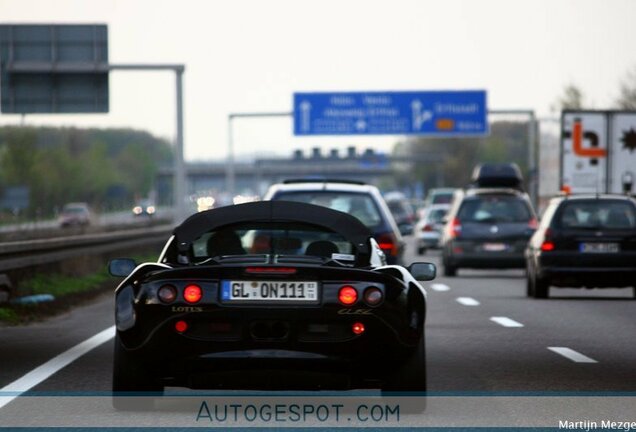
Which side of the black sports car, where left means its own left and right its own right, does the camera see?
back

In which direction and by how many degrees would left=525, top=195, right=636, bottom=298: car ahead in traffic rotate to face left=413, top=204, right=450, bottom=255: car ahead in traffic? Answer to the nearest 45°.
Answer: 0° — it already faces it

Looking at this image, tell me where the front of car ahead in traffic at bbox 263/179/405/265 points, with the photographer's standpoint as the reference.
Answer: facing away from the viewer

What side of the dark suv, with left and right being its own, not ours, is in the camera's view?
back

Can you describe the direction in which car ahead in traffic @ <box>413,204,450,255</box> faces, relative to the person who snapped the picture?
facing away from the viewer

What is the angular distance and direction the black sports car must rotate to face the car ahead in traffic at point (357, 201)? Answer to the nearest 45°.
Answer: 0° — it already faces it

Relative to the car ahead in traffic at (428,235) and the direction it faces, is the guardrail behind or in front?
behind

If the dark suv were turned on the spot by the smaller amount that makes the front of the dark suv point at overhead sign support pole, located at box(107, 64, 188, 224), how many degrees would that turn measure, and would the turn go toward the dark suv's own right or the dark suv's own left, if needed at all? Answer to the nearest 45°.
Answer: approximately 45° to the dark suv's own left

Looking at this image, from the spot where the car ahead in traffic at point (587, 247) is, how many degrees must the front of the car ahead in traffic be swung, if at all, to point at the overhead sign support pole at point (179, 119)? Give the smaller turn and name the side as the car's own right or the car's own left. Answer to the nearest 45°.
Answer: approximately 45° to the car's own left

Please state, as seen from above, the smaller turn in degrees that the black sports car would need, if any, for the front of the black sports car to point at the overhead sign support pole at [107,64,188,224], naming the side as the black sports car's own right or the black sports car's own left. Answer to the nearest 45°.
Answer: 0° — it already faces it

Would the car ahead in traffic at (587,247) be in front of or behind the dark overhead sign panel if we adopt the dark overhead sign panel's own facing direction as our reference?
behind

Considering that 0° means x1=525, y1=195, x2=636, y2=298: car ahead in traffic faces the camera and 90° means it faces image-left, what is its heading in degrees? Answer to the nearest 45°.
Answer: approximately 180°

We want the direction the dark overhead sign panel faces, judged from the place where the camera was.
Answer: facing away from the viewer
